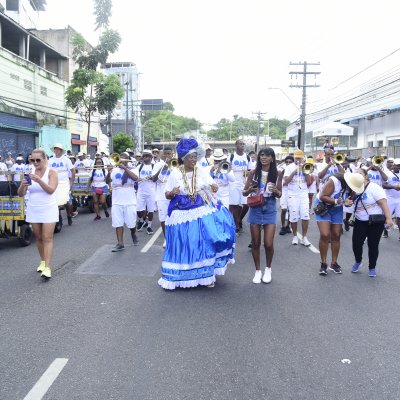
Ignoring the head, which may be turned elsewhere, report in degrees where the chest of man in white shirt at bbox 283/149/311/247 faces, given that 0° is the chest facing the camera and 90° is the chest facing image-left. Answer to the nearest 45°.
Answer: approximately 0°

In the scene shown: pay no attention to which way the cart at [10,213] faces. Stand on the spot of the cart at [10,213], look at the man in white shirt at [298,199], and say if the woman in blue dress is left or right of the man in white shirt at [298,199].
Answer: right

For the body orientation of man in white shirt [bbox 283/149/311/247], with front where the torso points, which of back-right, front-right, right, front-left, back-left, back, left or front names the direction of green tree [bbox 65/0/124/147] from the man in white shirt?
back-right

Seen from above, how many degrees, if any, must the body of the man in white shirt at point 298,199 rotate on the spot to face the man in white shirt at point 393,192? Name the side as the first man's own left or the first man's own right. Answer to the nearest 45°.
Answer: approximately 135° to the first man's own left

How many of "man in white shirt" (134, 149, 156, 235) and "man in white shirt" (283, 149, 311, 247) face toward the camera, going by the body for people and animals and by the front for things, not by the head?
2

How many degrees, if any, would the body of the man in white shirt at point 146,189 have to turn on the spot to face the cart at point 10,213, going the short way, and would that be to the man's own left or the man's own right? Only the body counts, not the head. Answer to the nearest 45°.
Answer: approximately 45° to the man's own right

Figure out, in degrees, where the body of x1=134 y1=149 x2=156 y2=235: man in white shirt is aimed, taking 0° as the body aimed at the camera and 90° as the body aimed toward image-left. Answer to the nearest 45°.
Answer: approximately 0°

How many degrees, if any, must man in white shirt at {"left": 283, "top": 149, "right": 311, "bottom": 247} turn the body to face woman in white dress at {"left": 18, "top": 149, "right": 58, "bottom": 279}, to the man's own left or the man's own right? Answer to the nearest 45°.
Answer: approximately 45° to the man's own right

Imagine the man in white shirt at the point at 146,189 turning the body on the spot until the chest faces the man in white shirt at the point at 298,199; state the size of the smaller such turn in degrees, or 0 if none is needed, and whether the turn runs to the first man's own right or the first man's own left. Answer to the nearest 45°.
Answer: approximately 45° to the first man's own left
